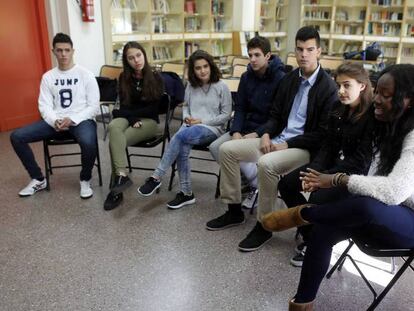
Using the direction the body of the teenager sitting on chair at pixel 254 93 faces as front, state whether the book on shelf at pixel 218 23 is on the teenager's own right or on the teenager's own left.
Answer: on the teenager's own right

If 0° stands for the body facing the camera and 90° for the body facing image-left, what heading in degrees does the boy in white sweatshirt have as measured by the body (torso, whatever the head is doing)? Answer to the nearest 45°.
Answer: approximately 0°

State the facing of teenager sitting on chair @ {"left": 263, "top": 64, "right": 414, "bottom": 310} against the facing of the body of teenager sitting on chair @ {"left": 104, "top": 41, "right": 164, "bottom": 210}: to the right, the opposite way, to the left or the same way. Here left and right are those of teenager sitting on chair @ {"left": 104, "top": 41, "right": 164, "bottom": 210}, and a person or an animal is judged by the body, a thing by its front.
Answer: to the right

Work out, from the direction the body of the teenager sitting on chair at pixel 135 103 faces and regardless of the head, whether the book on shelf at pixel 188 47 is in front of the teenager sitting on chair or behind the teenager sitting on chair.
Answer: behind

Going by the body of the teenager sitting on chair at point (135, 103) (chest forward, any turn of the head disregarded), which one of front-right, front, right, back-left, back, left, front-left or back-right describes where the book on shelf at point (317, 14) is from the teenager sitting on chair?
back

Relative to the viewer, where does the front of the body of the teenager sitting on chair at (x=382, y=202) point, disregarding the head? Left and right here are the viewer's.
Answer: facing to the left of the viewer

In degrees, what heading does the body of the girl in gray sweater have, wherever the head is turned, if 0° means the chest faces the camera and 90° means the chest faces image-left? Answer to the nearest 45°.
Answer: approximately 45°

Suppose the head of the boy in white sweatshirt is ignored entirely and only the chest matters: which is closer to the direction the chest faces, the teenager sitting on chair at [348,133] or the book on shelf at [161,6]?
the teenager sitting on chair

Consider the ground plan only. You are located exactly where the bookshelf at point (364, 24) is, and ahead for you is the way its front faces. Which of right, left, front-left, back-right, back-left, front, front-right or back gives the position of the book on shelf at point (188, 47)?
front-right

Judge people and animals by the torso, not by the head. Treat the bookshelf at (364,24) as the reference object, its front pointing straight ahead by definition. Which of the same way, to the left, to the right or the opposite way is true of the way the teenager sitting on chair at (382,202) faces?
to the right

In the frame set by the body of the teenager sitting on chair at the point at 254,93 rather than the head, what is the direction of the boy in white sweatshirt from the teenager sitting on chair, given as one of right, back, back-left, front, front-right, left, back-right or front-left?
front-right
